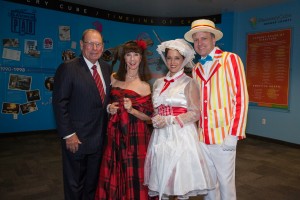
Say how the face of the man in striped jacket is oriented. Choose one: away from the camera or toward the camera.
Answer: toward the camera

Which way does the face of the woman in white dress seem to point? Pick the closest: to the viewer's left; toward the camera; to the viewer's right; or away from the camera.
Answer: toward the camera

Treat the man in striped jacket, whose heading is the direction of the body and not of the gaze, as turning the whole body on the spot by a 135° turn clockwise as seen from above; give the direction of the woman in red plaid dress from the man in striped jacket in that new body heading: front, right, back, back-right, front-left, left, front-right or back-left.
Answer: left

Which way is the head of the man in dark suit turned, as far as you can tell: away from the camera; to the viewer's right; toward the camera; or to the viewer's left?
toward the camera

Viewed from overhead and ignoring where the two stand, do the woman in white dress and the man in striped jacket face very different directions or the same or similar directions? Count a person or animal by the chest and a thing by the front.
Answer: same or similar directions

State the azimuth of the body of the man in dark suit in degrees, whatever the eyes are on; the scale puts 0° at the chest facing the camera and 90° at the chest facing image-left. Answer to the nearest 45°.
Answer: approximately 315°

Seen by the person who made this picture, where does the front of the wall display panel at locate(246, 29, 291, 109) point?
facing the viewer and to the left of the viewer

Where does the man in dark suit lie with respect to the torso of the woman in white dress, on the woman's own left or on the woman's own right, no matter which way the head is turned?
on the woman's own right

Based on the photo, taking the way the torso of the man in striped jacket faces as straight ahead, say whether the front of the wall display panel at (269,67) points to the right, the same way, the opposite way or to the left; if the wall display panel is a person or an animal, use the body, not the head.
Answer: the same way

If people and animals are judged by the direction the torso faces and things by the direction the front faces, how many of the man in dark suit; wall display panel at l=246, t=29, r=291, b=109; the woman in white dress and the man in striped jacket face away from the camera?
0

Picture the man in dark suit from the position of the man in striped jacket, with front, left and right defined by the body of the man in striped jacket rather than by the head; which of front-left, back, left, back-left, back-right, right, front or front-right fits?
front-right

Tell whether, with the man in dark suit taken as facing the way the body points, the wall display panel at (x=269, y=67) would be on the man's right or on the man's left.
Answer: on the man's left

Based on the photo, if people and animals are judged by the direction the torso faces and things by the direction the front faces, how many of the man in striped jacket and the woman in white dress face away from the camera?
0

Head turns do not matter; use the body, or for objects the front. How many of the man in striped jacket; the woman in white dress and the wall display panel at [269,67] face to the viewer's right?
0
